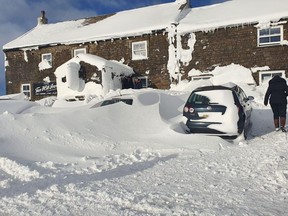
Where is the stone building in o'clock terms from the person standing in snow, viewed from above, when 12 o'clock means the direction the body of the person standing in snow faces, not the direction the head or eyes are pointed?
The stone building is roughly at 11 o'clock from the person standing in snow.

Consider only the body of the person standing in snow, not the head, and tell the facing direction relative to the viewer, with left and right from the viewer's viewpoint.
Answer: facing away from the viewer

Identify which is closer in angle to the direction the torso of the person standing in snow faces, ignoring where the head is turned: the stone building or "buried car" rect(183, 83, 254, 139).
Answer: the stone building
